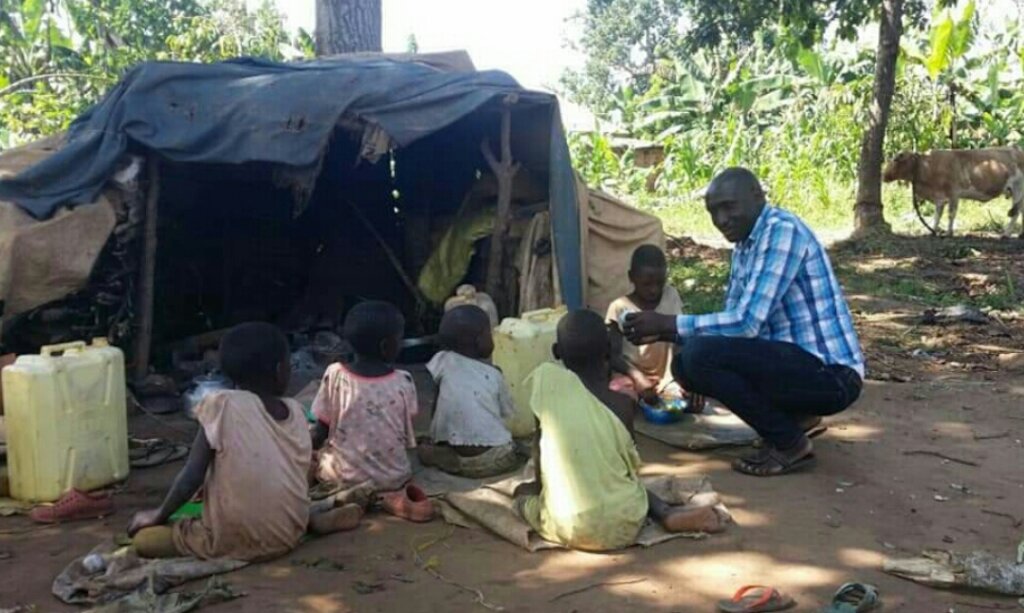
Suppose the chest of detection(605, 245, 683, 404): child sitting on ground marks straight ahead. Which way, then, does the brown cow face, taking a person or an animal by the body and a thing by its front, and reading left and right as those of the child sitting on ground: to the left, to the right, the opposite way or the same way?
to the right

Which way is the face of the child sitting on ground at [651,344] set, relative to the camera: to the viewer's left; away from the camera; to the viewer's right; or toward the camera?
toward the camera

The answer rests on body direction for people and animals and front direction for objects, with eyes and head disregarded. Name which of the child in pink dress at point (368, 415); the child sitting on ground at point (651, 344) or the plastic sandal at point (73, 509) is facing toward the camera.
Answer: the child sitting on ground

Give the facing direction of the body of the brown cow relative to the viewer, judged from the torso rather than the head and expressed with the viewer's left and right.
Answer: facing to the left of the viewer

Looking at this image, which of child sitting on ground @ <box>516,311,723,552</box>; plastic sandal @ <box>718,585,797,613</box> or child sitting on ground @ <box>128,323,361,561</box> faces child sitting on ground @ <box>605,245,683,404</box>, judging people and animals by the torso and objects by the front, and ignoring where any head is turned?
child sitting on ground @ <box>516,311,723,552</box>

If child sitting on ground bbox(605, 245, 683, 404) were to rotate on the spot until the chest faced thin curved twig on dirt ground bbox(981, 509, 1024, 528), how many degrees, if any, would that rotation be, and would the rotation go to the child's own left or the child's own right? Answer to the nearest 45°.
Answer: approximately 45° to the child's own left

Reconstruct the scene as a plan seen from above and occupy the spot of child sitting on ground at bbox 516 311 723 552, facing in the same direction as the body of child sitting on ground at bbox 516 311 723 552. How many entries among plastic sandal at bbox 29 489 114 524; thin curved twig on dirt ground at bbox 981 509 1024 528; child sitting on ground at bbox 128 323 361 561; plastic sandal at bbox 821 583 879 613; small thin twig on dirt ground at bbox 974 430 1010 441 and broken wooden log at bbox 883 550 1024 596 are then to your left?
2

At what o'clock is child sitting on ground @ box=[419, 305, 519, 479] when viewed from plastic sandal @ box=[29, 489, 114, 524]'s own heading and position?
The child sitting on ground is roughly at 6 o'clock from the plastic sandal.

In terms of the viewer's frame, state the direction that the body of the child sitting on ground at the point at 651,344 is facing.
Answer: toward the camera

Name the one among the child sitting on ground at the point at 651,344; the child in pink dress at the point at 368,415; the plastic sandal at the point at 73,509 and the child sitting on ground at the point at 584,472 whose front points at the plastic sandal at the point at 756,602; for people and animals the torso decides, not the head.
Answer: the child sitting on ground at the point at 651,344

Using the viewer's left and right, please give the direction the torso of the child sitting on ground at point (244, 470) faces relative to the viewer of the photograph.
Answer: facing away from the viewer and to the left of the viewer
